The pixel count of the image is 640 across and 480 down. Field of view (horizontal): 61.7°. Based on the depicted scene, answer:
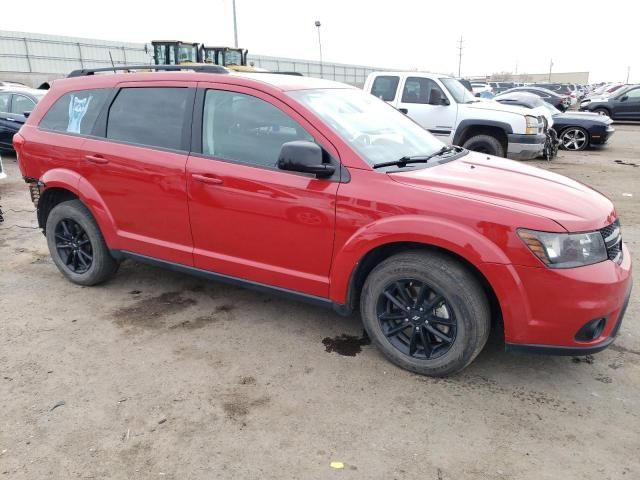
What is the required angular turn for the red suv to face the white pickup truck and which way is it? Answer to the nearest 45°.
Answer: approximately 135° to its left

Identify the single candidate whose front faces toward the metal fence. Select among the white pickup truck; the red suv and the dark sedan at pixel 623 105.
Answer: the dark sedan

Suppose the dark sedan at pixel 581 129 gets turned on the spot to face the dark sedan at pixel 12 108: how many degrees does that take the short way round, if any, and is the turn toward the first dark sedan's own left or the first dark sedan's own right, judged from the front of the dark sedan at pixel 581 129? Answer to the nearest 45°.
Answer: approximately 135° to the first dark sedan's own right

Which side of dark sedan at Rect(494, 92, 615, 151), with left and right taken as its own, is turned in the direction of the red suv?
right

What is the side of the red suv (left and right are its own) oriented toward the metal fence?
back

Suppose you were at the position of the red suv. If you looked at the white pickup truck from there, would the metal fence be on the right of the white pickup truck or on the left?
left

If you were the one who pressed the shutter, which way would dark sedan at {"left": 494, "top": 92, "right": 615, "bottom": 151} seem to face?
facing to the right of the viewer

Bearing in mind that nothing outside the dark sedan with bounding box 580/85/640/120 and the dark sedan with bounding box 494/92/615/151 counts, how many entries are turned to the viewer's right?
1

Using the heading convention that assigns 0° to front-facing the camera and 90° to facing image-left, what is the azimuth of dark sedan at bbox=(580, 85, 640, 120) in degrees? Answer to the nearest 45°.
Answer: approximately 90°

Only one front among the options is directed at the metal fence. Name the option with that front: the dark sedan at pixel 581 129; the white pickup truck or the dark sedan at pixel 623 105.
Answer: the dark sedan at pixel 623 105

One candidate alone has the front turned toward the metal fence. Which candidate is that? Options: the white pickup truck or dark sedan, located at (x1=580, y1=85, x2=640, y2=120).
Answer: the dark sedan

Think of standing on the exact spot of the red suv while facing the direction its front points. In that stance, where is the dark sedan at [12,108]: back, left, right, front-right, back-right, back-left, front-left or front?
back

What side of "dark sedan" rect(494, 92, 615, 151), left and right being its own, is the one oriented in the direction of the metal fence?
back

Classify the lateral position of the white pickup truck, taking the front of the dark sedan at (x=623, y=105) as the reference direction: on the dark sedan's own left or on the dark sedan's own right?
on the dark sedan's own left

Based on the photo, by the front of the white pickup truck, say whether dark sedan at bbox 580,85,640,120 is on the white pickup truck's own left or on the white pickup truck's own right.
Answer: on the white pickup truck's own left
